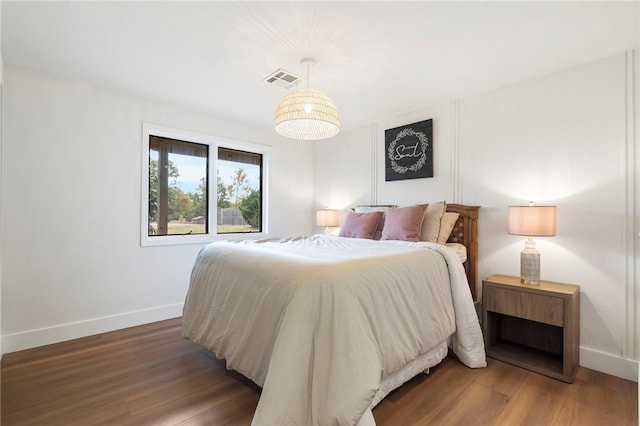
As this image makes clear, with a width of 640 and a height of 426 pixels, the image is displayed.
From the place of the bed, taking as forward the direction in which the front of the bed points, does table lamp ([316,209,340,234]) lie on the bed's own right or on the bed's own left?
on the bed's own right

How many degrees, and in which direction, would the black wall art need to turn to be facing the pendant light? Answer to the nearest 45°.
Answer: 0° — it already faces it

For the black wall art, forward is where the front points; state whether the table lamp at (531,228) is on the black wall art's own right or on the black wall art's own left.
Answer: on the black wall art's own left

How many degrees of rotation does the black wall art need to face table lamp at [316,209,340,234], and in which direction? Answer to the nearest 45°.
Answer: approximately 45° to its right

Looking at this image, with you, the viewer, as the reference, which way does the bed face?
facing the viewer and to the left of the viewer

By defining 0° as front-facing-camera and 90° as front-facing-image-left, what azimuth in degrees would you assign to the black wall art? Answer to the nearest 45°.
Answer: approximately 45°

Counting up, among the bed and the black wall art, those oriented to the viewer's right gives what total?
0
